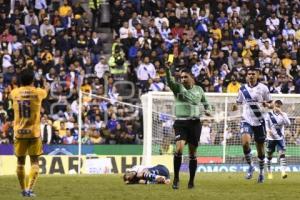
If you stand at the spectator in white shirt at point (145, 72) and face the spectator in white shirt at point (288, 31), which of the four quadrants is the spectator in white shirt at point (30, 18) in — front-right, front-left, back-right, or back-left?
back-left

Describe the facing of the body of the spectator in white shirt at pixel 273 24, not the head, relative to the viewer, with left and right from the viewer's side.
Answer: facing the viewer

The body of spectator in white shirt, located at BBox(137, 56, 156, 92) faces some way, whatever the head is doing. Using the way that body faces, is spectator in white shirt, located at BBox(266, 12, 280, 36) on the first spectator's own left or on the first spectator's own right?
on the first spectator's own left

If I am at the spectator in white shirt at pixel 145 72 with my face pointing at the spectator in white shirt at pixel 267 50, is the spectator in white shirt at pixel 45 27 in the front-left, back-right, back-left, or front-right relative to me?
back-left

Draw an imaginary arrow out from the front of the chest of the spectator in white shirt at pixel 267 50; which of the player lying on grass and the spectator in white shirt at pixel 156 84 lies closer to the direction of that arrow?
the player lying on grass

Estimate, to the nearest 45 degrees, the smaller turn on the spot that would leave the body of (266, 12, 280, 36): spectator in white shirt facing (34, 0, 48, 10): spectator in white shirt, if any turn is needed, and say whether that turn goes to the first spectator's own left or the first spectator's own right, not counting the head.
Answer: approximately 90° to the first spectator's own right

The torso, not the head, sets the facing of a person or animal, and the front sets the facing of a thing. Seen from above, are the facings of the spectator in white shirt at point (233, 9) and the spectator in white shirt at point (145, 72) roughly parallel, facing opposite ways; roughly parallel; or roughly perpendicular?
roughly parallel

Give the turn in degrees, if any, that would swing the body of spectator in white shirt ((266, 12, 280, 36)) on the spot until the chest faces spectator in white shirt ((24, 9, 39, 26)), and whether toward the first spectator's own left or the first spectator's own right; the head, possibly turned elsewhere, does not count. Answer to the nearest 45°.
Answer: approximately 45° to the first spectator's own right

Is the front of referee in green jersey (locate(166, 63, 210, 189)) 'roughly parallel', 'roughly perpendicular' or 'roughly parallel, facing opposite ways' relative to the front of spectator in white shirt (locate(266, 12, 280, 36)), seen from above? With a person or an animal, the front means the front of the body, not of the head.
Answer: roughly parallel

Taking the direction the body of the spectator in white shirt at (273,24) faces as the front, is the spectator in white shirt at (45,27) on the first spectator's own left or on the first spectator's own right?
on the first spectator's own right

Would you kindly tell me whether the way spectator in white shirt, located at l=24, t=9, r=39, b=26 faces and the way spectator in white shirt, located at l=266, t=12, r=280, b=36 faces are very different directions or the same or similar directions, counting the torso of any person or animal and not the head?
same or similar directions

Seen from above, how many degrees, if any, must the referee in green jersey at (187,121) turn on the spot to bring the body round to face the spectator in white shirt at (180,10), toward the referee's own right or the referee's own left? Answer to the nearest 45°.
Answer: approximately 180°

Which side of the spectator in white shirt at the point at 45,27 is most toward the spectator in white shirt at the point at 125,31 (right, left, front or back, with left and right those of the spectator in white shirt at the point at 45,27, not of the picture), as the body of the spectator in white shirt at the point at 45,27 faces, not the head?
left

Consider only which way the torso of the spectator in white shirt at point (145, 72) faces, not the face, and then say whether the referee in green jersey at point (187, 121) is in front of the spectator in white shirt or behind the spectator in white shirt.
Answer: in front

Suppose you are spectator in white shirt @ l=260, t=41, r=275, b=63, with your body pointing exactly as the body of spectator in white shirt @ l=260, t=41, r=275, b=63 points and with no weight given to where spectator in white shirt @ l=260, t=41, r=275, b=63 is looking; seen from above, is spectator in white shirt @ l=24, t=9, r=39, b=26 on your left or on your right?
on your right

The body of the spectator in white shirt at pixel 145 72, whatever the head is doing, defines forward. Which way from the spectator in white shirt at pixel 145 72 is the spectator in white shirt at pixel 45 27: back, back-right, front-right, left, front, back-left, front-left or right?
right

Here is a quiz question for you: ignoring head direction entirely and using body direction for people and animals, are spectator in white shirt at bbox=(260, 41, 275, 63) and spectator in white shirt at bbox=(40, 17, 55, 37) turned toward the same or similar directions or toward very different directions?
same or similar directions

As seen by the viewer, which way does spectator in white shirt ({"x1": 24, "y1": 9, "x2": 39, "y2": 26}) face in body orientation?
toward the camera
